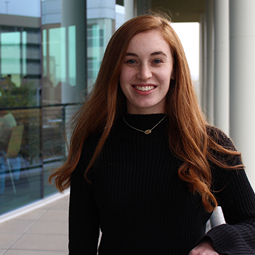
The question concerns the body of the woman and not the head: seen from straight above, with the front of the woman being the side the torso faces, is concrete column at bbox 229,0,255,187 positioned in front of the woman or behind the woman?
behind

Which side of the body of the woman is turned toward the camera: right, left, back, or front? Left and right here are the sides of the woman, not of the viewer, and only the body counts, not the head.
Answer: front

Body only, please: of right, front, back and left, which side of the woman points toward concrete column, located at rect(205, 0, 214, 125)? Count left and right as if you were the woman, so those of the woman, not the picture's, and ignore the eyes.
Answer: back

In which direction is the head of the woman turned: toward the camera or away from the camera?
toward the camera

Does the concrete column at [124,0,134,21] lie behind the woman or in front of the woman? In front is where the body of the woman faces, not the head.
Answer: behind

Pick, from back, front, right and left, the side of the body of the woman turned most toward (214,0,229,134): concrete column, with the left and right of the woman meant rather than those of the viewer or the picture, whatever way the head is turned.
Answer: back
